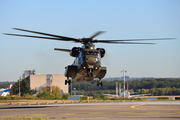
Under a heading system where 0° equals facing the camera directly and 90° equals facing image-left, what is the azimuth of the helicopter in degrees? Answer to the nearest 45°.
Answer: approximately 0°
